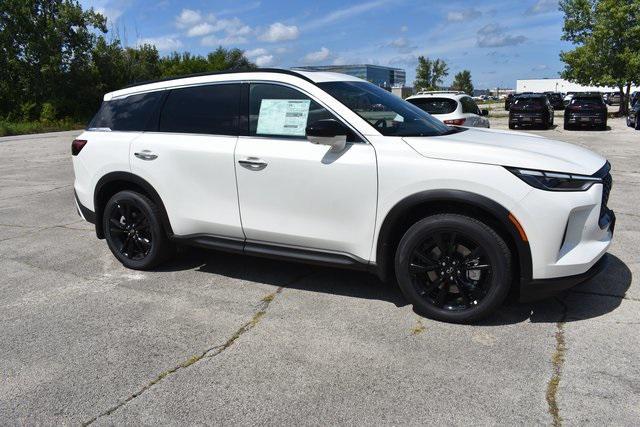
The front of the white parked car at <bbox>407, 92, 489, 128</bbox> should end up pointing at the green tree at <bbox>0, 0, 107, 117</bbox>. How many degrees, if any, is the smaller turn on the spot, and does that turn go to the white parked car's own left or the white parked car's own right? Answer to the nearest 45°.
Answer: approximately 90° to the white parked car's own left

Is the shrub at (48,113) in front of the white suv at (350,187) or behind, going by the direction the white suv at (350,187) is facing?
behind

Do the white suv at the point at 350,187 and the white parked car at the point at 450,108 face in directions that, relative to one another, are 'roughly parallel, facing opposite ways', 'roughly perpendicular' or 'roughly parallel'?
roughly perpendicular

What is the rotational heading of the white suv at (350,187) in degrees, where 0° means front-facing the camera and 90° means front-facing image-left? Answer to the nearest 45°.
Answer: approximately 315°

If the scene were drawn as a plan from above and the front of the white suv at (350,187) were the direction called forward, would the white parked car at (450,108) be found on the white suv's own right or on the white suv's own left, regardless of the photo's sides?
on the white suv's own left

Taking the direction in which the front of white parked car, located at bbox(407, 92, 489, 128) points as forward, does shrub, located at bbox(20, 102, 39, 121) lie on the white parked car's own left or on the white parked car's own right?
on the white parked car's own left

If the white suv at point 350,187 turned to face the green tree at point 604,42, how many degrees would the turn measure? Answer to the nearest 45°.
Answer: approximately 90° to its left

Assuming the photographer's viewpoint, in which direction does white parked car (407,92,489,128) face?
facing away from the viewer and to the right of the viewer

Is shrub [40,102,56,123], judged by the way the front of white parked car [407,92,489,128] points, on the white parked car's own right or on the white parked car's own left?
on the white parked car's own left

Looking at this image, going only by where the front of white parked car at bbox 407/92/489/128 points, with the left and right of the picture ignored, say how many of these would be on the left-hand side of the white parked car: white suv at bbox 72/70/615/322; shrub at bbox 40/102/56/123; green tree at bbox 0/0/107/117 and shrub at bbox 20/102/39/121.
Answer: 3

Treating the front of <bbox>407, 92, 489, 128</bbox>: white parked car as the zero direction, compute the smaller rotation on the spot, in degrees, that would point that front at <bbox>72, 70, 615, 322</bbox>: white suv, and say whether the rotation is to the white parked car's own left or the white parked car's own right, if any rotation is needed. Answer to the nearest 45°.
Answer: approximately 135° to the white parked car's own right

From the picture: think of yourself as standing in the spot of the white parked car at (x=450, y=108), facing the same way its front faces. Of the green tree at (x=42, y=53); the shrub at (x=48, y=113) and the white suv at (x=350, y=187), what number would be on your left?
2
